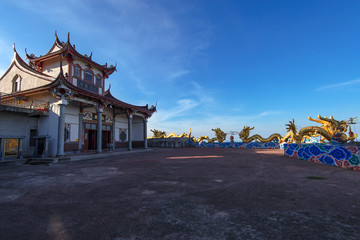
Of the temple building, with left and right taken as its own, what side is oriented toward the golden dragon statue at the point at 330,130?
front

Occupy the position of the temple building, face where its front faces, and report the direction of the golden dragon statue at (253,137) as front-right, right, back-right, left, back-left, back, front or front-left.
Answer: front-left

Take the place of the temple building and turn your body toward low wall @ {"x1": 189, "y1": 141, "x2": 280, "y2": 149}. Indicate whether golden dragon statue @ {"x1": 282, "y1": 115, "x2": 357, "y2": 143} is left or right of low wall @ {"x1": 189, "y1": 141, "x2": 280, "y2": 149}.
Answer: right

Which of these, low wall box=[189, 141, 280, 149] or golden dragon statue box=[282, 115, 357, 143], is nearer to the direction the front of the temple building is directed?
the golden dragon statue

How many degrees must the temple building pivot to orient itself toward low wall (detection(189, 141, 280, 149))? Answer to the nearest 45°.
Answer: approximately 45° to its left

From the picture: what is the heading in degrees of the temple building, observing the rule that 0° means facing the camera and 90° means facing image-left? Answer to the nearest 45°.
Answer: approximately 315°

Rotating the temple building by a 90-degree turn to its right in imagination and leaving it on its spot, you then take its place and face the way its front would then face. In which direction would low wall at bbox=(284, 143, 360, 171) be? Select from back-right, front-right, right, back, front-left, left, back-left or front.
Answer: left
